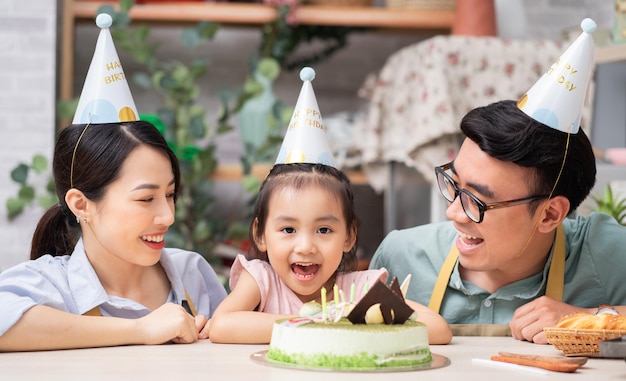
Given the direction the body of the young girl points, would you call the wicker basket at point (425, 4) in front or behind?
behind

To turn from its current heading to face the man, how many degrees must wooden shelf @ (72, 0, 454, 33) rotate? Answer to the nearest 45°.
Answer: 0° — it already faces them

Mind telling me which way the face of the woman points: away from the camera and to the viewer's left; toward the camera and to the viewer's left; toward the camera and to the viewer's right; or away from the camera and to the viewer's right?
toward the camera and to the viewer's right

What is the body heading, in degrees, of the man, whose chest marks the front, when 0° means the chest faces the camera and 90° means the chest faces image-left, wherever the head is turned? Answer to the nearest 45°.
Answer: approximately 45°

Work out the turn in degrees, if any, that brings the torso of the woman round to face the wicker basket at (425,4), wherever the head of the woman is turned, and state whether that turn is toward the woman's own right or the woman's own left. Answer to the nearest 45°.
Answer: approximately 90° to the woman's own left

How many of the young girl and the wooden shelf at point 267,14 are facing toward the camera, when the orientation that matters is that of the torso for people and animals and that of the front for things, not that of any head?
2

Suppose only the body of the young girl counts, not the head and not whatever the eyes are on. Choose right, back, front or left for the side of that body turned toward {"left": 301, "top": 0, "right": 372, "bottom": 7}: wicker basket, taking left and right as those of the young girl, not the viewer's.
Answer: back
